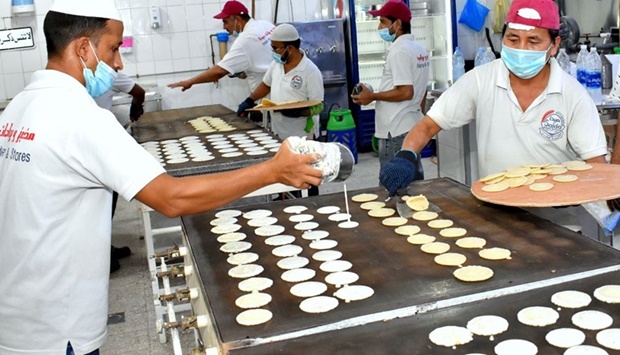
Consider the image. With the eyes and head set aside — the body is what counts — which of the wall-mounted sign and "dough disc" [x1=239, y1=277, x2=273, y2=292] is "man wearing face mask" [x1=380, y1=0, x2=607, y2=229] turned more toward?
the dough disc

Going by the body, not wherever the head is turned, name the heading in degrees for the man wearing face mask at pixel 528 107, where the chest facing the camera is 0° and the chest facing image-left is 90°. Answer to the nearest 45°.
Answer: approximately 0°

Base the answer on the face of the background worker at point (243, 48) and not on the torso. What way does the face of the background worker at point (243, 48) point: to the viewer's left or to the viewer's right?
to the viewer's left

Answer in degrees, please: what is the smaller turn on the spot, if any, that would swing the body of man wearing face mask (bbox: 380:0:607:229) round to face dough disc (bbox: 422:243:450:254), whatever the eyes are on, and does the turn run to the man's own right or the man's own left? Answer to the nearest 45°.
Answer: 0° — they already face it

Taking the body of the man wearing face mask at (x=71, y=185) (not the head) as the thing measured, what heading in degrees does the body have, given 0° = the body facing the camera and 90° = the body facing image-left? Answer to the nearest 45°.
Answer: approximately 225°

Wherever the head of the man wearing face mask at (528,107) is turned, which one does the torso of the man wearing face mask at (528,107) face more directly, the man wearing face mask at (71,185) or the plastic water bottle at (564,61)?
the man wearing face mask

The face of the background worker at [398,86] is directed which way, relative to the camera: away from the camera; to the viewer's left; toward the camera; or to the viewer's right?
to the viewer's left

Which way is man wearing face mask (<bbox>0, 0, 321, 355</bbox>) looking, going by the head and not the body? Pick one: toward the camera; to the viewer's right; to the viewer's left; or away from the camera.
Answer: to the viewer's right
